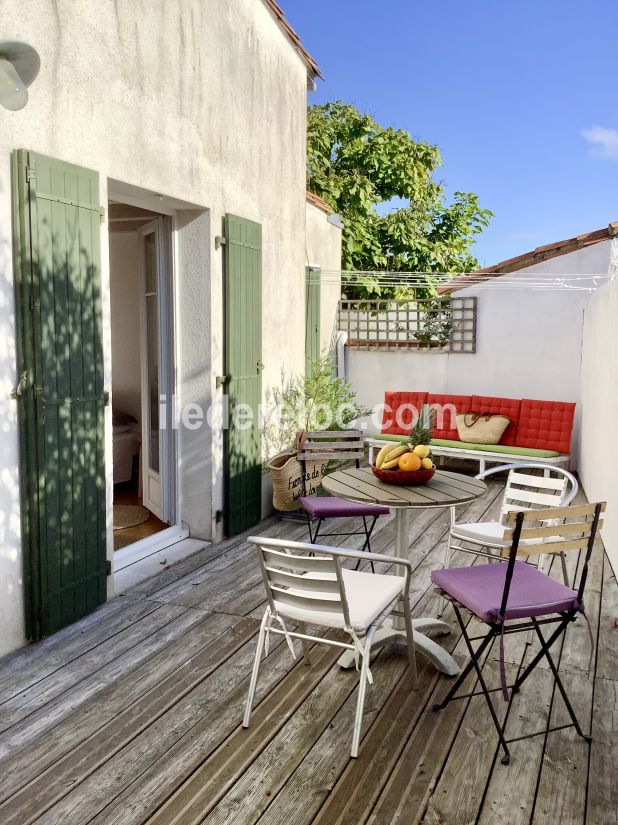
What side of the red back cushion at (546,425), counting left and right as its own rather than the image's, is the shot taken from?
front

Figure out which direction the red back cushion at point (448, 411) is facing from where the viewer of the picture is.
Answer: facing the viewer

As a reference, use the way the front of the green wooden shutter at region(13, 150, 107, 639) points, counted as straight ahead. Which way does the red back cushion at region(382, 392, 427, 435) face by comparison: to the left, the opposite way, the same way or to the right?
to the right

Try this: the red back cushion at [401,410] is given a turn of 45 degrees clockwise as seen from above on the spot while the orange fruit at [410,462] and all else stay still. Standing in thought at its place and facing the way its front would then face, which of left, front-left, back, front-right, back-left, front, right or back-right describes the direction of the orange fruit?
front-left

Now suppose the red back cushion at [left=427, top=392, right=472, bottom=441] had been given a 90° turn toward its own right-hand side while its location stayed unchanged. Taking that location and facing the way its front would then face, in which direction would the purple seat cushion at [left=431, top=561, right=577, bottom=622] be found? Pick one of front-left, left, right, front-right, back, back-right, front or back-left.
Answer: left

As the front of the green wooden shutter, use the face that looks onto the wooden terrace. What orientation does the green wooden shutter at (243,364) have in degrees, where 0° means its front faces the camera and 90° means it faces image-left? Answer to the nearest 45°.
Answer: approximately 315°

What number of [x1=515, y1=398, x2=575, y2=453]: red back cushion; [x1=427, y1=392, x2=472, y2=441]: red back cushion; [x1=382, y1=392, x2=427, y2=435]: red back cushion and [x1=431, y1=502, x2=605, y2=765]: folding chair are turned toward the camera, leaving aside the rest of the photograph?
3

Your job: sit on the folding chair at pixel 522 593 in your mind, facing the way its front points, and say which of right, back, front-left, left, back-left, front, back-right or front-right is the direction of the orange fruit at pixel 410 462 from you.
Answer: front

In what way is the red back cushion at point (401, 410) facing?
toward the camera

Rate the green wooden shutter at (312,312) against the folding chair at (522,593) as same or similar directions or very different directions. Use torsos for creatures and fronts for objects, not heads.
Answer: very different directions

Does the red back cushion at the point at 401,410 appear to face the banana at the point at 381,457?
yes
